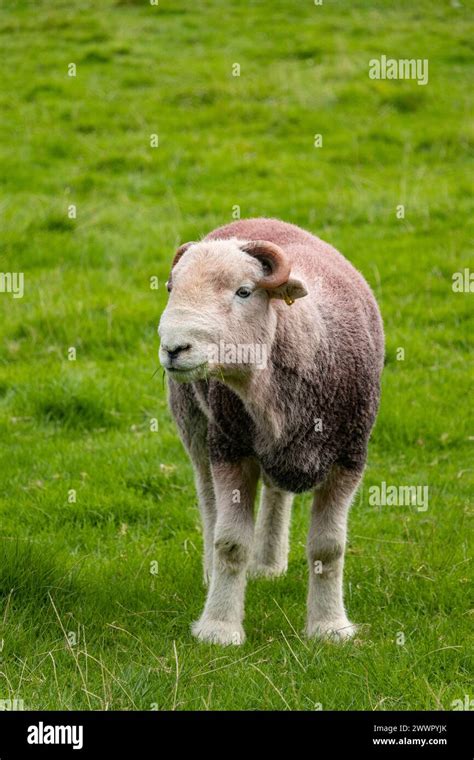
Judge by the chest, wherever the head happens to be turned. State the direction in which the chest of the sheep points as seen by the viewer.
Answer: toward the camera
